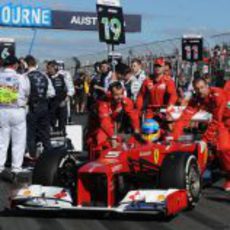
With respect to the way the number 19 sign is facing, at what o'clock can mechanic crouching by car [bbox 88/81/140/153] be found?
The mechanic crouching by car is roughly at 12 o'clock from the number 19 sign.

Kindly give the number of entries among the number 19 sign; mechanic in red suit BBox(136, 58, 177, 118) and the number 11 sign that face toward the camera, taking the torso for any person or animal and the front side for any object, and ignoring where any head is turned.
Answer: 3

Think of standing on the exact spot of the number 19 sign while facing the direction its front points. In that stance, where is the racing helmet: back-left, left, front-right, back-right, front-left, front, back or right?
front

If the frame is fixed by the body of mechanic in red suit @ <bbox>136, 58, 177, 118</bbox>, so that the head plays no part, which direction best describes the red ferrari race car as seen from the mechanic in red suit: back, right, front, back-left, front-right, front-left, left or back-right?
front

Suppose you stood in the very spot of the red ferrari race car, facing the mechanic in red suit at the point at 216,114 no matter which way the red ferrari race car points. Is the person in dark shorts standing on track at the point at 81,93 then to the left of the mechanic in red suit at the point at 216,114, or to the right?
left

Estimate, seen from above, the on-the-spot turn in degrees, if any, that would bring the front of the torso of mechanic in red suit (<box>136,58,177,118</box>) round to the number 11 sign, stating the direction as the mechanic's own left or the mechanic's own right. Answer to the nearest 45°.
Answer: approximately 180°

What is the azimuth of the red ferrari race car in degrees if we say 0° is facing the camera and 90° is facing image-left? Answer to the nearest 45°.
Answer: approximately 45°

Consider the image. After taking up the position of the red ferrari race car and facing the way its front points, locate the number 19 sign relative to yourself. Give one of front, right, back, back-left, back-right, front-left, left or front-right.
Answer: back-right

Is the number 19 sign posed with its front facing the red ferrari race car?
yes

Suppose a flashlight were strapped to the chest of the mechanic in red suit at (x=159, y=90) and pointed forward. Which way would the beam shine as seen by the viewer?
toward the camera

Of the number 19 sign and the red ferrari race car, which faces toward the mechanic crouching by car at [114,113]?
the number 19 sign

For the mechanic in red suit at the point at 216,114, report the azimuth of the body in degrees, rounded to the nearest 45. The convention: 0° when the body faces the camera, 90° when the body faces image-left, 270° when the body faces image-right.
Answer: approximately 45°

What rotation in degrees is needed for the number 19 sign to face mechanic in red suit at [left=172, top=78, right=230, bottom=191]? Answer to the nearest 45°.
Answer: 0° — it already faces them

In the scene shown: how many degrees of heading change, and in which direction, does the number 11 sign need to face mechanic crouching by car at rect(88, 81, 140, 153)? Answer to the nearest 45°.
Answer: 0° — it already faces them
